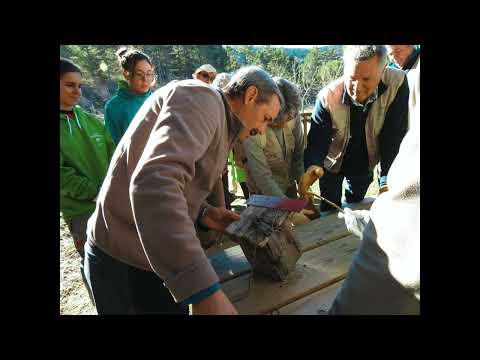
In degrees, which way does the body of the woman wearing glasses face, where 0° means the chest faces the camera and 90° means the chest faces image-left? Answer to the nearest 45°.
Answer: approximately 315°

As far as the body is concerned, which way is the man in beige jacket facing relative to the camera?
to the viewer's right
